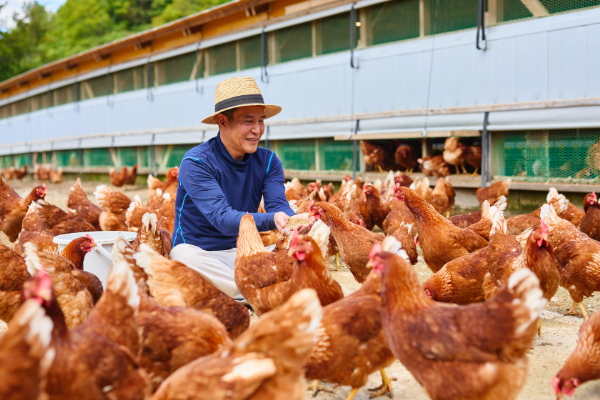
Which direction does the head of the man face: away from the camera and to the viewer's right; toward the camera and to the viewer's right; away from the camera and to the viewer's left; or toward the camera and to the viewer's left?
toward the camera and to the viewer's right

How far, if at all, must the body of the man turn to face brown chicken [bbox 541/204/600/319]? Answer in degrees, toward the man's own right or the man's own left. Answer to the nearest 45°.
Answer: approximately 45° to the man's own left

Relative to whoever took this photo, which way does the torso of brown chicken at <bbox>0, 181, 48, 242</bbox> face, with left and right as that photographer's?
facing to the right of the viewer

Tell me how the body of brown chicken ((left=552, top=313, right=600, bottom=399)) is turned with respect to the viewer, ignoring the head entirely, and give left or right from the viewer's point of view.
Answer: facing to the left of the viewer

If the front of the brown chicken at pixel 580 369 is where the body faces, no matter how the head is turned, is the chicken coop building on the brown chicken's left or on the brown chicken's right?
on the brown chicken's right

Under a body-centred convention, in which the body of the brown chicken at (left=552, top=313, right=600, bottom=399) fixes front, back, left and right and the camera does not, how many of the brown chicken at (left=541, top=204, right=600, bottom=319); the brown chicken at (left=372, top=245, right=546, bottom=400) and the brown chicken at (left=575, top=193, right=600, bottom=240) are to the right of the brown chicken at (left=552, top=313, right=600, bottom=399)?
2

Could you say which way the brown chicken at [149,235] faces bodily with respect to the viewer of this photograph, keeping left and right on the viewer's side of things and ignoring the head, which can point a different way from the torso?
facing away from the viewer

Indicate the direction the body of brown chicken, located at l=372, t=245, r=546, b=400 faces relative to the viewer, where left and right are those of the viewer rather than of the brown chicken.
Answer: facing to the left of the viewer

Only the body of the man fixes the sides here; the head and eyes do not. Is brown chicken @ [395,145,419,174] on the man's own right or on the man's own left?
on the man's own left

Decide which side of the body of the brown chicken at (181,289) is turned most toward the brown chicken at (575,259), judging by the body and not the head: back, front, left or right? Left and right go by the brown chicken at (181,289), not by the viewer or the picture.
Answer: front

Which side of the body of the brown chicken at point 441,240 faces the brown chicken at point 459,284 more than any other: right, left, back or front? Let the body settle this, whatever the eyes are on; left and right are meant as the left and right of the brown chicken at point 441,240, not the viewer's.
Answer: left

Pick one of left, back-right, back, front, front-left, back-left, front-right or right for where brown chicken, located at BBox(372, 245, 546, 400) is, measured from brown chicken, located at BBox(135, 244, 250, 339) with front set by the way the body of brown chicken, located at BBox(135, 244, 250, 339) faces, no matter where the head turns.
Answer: front-right

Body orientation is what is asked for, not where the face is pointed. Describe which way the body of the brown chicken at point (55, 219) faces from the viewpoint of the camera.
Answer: to the viewer's right
